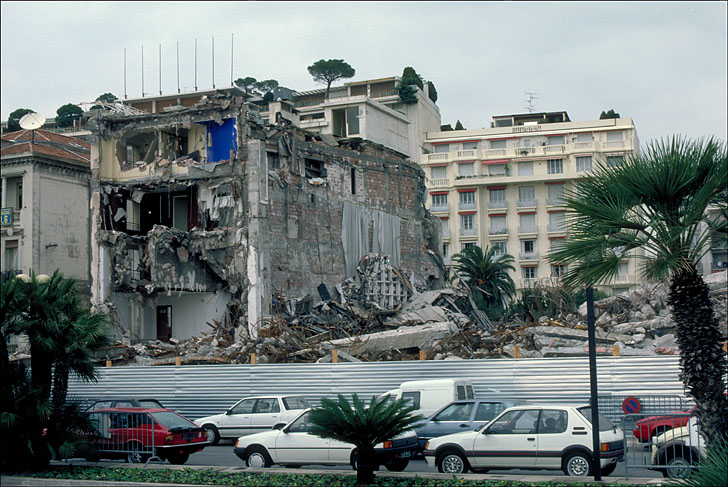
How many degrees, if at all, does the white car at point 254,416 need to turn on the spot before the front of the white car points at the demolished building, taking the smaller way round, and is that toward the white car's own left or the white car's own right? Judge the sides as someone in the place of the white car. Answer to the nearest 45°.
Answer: approximately 90° to the white car's own right

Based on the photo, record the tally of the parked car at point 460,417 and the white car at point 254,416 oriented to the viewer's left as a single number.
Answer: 2

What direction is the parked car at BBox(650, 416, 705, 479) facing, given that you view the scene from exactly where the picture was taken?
facing to the left of the viewer

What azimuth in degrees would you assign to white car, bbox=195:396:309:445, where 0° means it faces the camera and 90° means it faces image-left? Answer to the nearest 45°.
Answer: approximately 90°

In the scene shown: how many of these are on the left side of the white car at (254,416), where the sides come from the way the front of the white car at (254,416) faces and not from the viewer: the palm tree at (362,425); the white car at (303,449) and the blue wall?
2

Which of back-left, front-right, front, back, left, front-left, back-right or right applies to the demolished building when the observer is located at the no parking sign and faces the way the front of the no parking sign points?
back-right

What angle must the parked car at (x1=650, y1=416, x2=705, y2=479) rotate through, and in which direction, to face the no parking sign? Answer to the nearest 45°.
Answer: approximately 90° to its right

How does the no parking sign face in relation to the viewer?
toward the camera

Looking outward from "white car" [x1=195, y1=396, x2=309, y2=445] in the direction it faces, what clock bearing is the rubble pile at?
The rubble pile is roughly at 4 o'clock from the white car.

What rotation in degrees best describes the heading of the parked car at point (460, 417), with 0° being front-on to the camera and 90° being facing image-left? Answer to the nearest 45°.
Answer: approximately 90°
